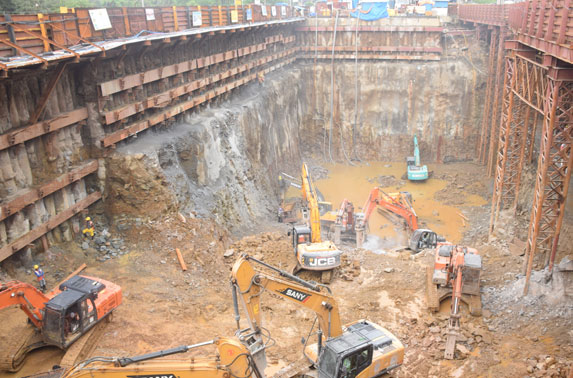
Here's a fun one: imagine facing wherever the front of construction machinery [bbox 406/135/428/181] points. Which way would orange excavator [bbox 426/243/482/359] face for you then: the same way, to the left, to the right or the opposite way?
the opposite way

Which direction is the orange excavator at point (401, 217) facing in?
to the viewer's left

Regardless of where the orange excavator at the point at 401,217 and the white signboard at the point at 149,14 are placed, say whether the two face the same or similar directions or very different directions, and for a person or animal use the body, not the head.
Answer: very different directions

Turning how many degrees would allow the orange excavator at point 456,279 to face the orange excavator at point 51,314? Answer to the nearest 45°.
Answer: approximately 45° to its right

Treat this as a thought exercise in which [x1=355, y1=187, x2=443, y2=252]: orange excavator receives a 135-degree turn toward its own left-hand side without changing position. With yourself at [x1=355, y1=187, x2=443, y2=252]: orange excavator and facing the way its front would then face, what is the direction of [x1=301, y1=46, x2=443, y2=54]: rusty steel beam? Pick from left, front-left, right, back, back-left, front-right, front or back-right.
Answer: back-left

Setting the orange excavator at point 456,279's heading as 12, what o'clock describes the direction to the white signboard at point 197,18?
The white signboard is roughly at 4 o'clock from the orange excavator.

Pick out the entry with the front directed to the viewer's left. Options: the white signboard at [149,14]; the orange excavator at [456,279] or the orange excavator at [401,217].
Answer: the orange excavator at [401,217]

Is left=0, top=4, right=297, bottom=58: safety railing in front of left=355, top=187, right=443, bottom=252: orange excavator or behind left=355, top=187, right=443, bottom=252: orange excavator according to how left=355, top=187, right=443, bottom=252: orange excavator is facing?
in front

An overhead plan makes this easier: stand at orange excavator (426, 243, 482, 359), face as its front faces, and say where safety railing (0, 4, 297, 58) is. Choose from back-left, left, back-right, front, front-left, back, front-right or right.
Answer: right

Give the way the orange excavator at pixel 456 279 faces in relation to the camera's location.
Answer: facing the viewer

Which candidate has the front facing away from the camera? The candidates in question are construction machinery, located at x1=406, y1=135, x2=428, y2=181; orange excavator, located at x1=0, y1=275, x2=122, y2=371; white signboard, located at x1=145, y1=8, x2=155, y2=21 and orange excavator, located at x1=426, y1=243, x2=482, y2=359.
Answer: the construction machinery

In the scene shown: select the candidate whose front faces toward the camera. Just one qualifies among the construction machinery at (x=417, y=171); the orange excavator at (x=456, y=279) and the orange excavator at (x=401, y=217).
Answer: the orange excavator at (x=456, y=279)

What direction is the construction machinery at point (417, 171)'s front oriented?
away from the camera
